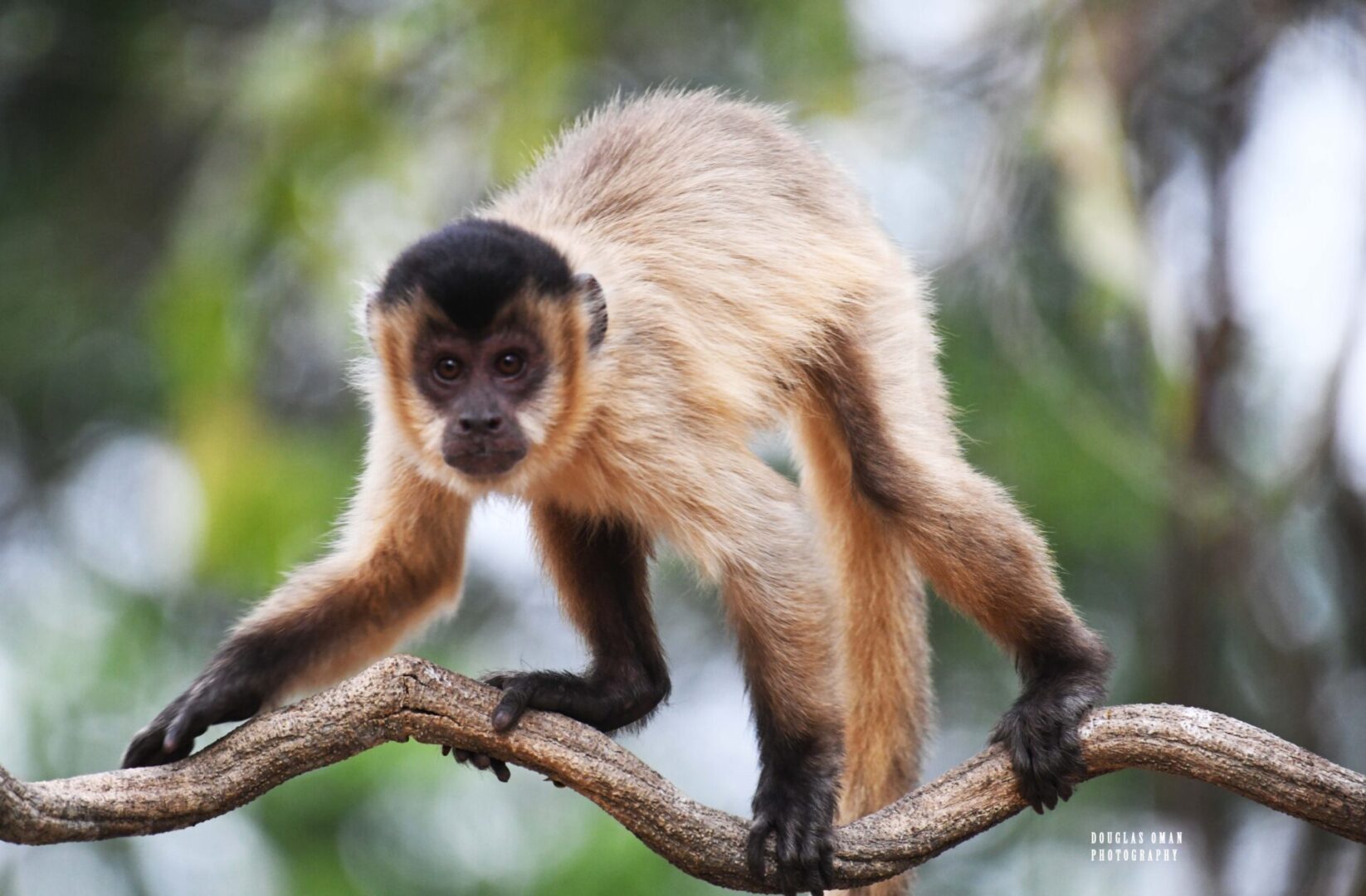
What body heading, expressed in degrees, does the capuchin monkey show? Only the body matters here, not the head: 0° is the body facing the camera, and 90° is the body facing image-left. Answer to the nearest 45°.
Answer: approximately 45°
